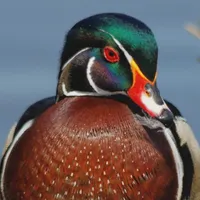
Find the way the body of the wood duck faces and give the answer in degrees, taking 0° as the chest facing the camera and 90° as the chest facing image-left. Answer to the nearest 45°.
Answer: approximately 0°
